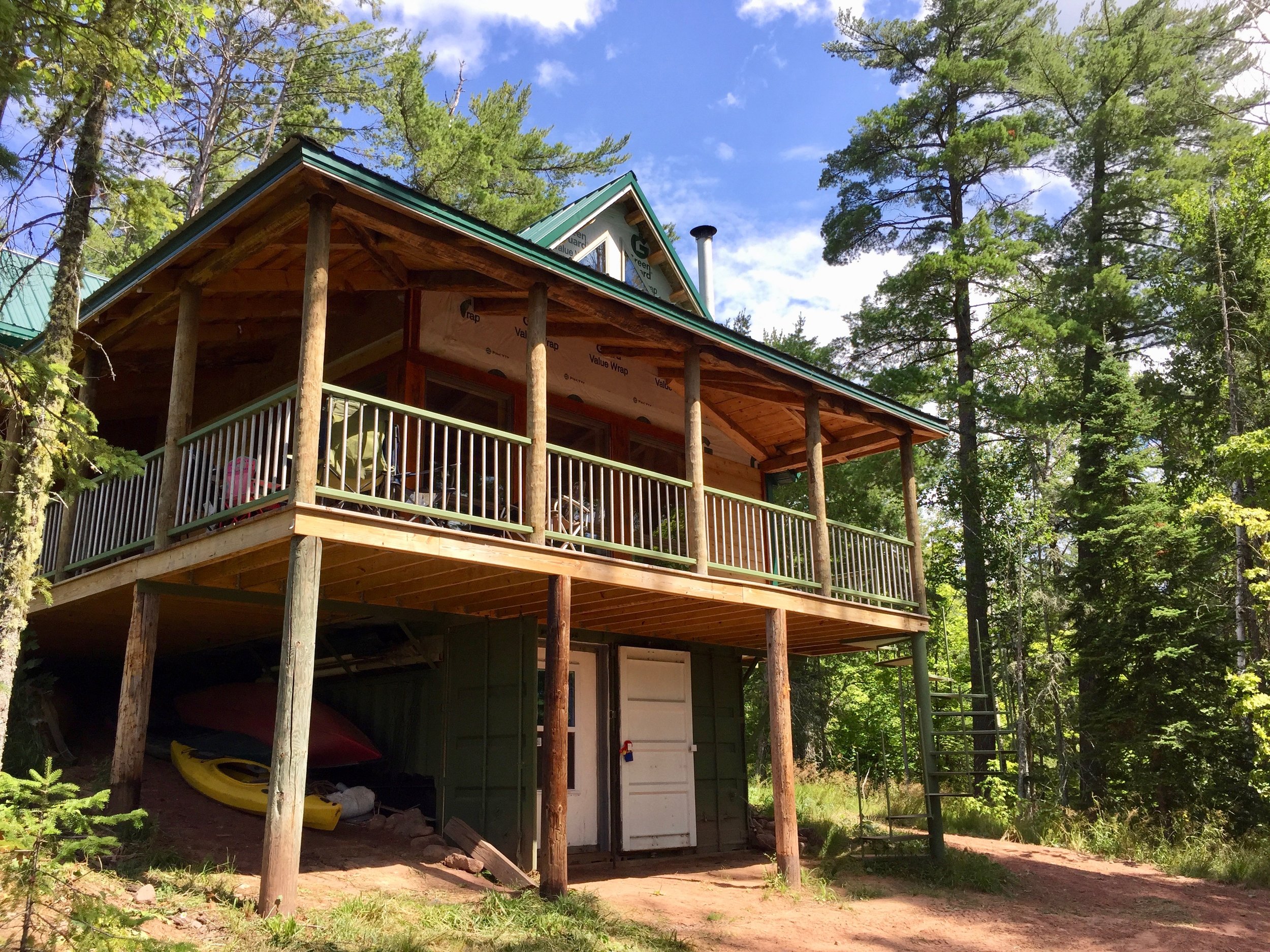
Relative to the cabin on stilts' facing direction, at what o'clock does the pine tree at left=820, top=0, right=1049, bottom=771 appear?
The pine tree is roughly at 9 o'clock from the cabin on stilts.

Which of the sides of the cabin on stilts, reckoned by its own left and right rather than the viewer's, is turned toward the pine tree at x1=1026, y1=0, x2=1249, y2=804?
left
